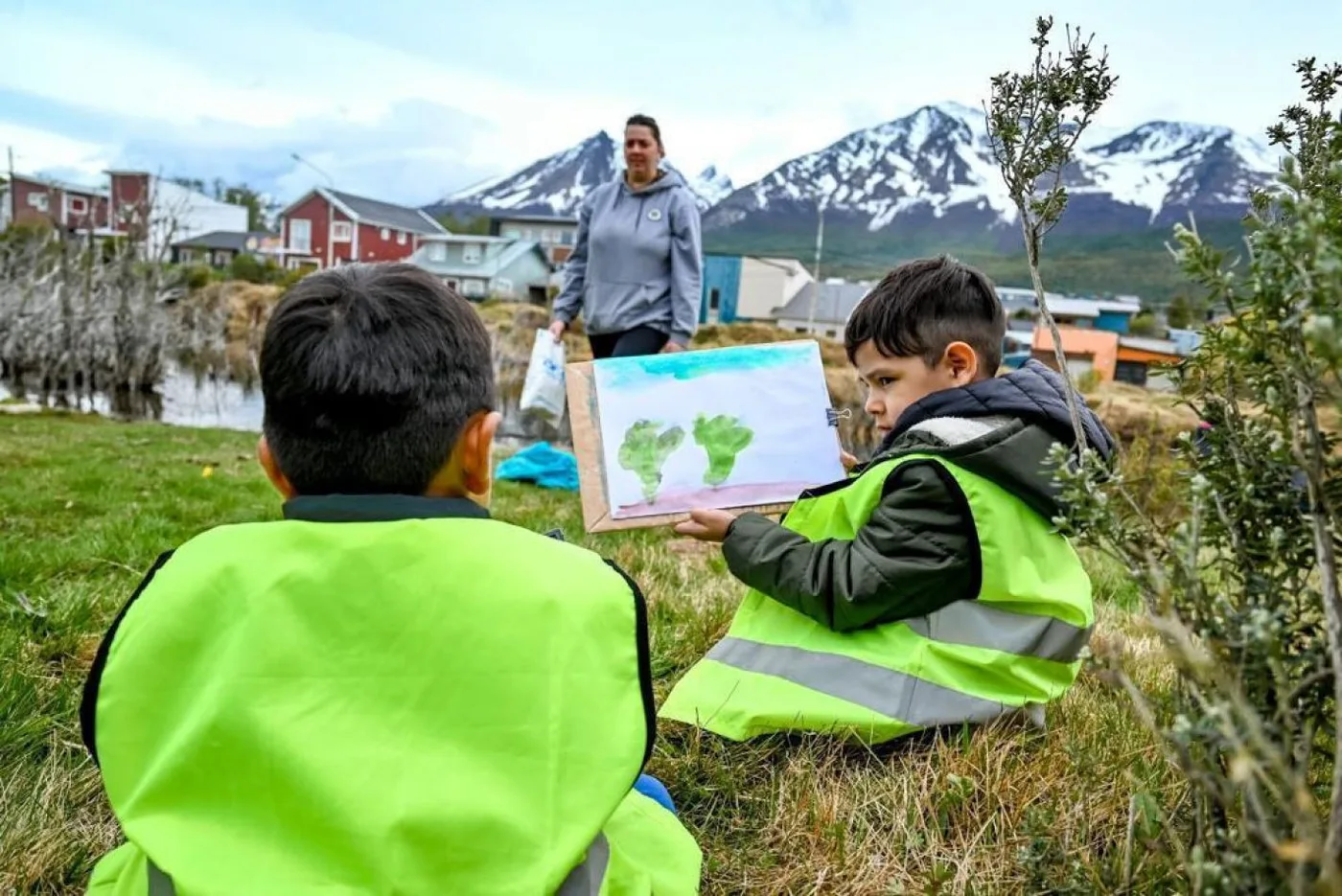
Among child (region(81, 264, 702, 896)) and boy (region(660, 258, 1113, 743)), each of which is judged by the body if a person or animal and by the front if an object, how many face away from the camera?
1

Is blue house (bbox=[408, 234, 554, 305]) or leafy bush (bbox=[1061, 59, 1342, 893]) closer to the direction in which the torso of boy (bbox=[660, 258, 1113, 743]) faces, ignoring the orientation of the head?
the blue house

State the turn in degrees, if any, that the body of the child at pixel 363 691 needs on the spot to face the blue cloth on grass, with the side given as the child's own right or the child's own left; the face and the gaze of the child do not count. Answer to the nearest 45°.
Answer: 0° — they already face it

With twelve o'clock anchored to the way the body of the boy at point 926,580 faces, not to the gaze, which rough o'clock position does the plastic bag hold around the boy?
The plastic bag is roughly at 2 o'clock from the boy.

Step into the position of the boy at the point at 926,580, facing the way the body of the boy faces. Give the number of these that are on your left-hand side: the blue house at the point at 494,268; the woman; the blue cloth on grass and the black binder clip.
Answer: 0

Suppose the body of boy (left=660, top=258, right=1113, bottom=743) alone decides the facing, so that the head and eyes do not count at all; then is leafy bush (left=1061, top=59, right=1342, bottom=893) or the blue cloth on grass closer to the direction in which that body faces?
the blue cloth on grass

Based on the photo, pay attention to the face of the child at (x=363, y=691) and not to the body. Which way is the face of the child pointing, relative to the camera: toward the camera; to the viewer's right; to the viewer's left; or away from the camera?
away from the camera

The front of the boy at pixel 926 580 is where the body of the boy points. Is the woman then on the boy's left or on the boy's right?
on the boy's right

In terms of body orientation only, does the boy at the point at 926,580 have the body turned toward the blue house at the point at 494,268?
no

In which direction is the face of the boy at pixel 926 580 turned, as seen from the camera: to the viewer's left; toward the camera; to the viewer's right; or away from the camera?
to the viewer's left

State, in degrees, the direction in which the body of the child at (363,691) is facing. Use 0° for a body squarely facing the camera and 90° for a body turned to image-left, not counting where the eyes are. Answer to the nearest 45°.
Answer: approximately 180°

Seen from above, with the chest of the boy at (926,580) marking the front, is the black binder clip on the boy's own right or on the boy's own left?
on the boy's own right

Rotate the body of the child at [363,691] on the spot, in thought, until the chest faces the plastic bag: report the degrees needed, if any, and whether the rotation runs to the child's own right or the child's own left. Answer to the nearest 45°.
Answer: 0° — they already face it

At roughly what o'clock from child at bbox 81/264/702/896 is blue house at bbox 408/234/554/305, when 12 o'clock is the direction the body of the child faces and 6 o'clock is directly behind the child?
The blue house is roughly at 12 o'clock from the child.

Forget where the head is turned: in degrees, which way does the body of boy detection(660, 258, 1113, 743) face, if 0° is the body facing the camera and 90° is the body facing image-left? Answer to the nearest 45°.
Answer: approximately 90°
